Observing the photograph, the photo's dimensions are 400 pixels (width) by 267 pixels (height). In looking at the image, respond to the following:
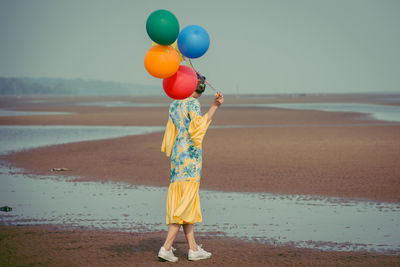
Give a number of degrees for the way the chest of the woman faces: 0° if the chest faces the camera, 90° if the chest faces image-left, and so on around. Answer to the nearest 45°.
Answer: approximately 225°
